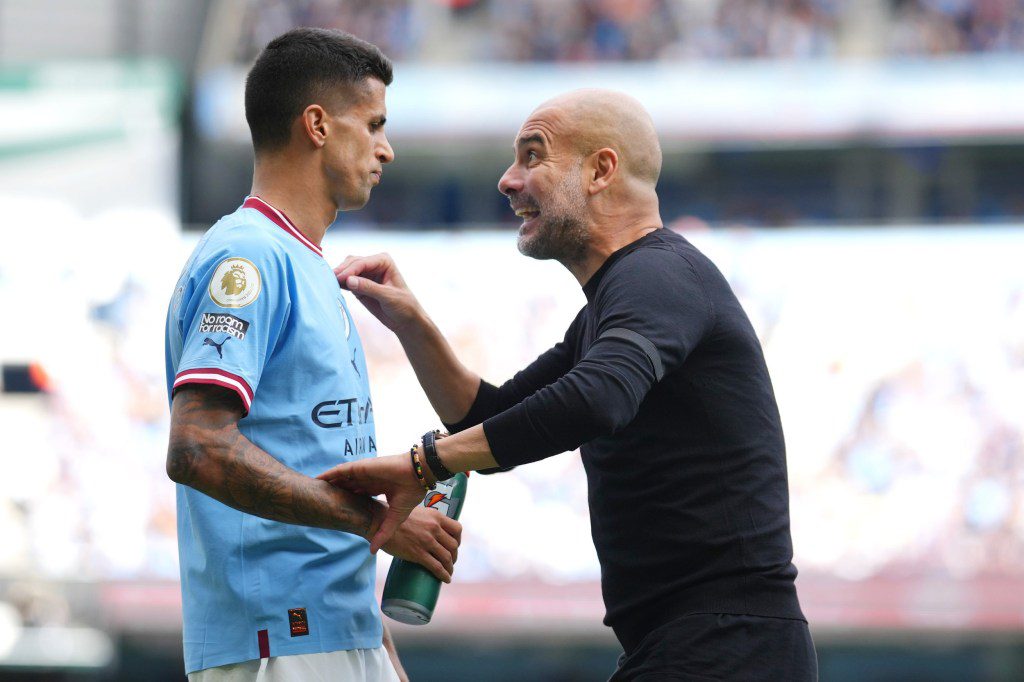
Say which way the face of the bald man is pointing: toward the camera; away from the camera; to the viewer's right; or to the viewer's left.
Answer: to the viewer's left

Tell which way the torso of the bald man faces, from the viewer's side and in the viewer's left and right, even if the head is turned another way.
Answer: facing to the left of the viewer
